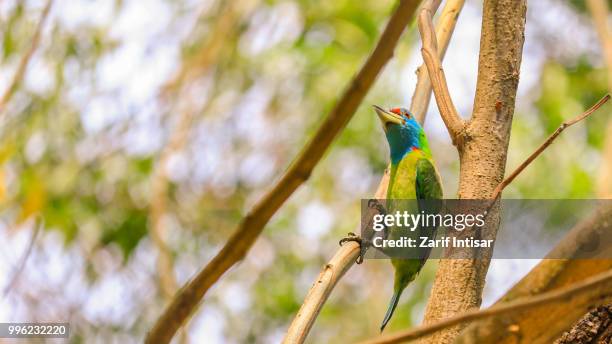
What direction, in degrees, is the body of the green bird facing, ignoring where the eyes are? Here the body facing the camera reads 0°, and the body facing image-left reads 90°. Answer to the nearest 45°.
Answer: approximately 45°
